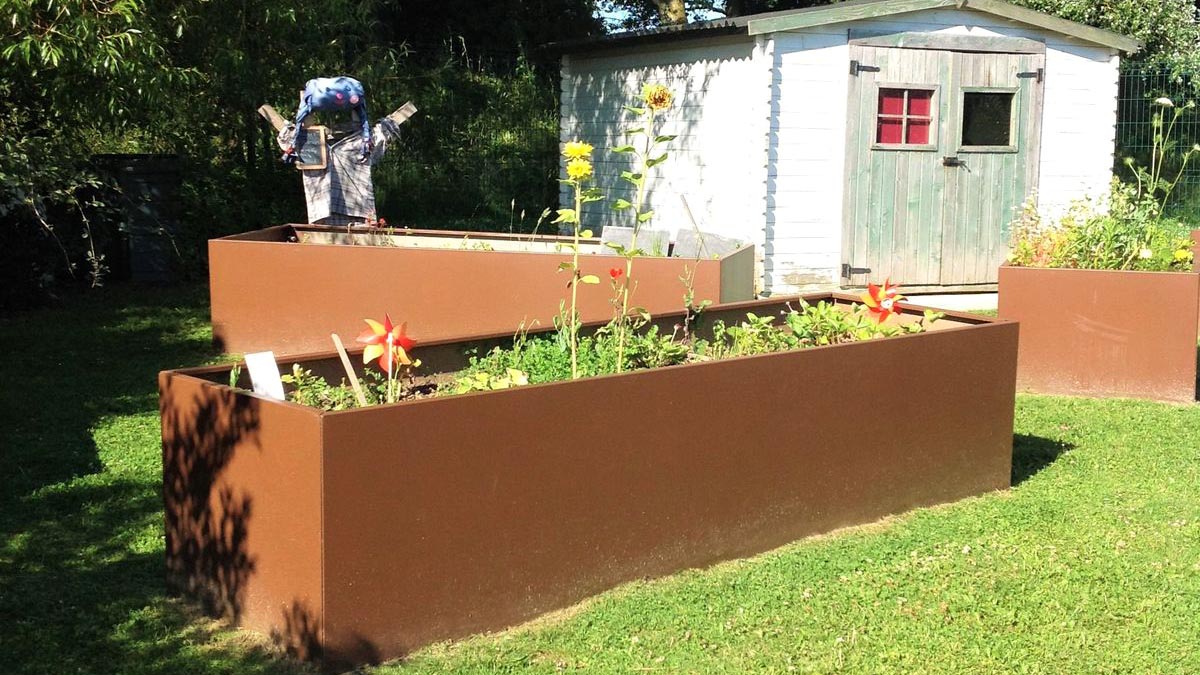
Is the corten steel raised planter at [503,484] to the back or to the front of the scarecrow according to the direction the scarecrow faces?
to the front

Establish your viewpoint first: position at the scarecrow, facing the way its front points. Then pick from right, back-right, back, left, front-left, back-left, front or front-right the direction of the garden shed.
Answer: left

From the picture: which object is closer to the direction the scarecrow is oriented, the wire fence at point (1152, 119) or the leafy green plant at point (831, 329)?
the leafy green plant

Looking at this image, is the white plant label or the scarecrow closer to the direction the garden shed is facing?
the white plant label

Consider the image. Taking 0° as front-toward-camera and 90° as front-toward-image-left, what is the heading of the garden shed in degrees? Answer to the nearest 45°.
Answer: approximately 315°

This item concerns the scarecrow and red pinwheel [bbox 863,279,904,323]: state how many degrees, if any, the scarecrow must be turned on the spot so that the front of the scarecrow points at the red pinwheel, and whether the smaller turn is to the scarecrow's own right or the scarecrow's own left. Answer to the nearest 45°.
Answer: approximately 45° to the scarecrow's own left

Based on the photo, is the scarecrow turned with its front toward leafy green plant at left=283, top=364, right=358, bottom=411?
yes

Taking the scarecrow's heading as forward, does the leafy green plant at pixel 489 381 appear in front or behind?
in front

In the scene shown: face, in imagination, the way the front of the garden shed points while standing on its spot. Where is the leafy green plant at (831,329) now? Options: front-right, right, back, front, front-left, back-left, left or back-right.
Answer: front-right

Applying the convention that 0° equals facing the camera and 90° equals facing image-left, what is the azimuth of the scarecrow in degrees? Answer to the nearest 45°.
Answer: approximately 0°

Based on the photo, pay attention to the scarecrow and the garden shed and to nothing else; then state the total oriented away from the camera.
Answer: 0

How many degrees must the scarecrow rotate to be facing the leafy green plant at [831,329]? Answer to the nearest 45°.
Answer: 0° — it already faces it

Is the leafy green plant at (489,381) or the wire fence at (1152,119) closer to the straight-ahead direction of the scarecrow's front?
the leafy green plant

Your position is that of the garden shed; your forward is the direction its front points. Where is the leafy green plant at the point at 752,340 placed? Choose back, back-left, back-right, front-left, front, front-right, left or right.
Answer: front-right

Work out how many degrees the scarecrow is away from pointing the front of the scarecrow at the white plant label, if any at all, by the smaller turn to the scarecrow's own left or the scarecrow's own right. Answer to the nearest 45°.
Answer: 0° — it already faces it
